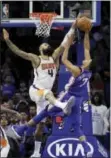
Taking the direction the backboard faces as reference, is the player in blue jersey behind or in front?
in front

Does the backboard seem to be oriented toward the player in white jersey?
yes
